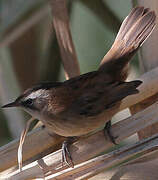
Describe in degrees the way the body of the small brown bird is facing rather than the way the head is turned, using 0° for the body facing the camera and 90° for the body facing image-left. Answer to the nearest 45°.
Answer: approximately 90°
